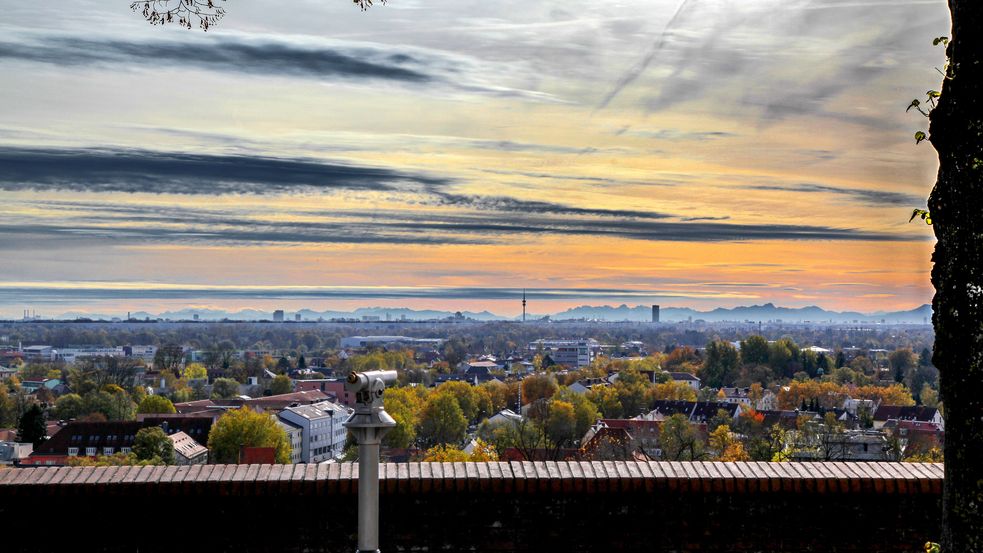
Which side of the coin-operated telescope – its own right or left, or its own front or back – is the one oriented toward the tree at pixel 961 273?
right

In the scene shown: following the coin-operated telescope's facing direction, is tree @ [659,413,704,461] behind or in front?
in front

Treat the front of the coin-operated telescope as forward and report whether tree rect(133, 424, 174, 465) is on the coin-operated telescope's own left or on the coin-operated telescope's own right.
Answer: on the coin-operated telescope's own left

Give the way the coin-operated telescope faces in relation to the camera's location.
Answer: facing away from the viewer and to the right of the viewer

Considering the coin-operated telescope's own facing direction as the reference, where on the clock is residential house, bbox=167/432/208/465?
The residential house is roughly at 10 o'clock from the coin-operated telescope.

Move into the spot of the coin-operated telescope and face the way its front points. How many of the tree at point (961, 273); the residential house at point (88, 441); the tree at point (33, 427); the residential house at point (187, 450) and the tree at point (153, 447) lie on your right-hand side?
1

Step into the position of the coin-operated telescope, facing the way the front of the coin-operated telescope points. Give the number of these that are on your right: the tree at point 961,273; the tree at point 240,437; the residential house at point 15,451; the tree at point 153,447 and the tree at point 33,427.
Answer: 1

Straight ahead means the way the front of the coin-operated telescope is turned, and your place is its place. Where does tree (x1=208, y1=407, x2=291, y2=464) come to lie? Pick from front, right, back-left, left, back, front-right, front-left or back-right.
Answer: front-left

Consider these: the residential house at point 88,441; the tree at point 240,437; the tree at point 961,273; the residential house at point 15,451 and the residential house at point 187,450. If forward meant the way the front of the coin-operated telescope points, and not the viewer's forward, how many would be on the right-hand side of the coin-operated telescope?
1

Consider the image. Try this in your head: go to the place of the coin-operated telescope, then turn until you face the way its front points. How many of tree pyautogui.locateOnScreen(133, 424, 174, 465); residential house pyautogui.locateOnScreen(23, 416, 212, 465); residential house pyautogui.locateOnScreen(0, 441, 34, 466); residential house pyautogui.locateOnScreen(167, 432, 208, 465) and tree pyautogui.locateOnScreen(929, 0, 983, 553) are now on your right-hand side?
1

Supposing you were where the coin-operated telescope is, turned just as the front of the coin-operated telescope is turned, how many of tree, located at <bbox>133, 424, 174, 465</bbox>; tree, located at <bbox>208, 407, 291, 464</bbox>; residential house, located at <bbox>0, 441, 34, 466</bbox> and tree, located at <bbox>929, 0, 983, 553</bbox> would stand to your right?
1

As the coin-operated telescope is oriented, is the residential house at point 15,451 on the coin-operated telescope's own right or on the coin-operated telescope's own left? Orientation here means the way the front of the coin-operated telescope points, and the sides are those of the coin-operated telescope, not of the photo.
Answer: on the coin-operated telescope's own left

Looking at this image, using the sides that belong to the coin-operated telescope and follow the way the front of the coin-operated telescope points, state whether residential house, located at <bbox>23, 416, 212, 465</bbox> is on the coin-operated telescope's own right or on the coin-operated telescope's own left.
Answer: on the coin-operated telescope's own left

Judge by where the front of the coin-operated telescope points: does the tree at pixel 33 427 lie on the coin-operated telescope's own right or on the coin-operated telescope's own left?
on the coin-operated telescope's own left

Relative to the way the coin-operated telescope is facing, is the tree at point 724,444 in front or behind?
in front
